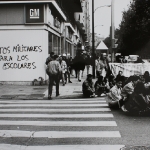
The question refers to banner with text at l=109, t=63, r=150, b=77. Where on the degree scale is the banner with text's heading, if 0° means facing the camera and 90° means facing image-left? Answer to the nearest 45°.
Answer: approximately 0°

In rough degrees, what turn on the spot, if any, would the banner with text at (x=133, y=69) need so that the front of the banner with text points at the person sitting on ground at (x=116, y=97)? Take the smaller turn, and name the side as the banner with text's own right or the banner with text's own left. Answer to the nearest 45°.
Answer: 0° — it already faces them

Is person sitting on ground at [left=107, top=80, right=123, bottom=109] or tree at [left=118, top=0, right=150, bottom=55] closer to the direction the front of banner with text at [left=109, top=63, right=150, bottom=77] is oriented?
the person sitting on ground

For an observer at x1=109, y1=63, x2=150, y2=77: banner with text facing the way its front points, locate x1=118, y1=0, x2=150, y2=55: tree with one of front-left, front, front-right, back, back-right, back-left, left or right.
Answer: back

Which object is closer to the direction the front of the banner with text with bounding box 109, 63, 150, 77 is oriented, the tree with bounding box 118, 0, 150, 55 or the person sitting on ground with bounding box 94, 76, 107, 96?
the person sitting on ground
